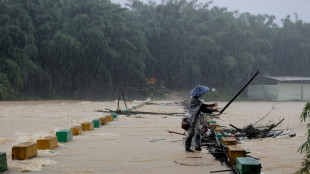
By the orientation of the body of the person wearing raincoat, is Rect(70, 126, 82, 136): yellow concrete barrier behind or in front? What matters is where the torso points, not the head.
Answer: behind

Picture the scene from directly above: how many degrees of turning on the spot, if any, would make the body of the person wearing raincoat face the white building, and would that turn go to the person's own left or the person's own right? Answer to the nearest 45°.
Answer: approximately 90° to the person's own left

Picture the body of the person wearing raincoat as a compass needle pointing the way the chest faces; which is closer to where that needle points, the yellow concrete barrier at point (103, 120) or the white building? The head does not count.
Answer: the white building

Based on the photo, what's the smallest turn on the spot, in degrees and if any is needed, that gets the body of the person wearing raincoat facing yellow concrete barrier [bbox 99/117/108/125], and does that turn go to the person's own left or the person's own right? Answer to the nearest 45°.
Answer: approximately 135° to the person's own left

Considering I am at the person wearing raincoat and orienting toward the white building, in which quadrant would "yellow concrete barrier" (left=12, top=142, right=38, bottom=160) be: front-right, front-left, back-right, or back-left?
back-left

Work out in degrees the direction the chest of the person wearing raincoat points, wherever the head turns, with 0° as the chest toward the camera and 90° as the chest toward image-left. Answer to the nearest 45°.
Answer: approximately 270°

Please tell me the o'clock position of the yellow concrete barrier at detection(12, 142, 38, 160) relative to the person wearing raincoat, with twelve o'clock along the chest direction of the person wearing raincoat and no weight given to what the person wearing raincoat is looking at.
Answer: The yellow concrete barrier is roughly at 5 o'clock from the person wearing raincoat.

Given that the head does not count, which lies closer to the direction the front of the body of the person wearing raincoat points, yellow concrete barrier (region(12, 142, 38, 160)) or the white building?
the white building
